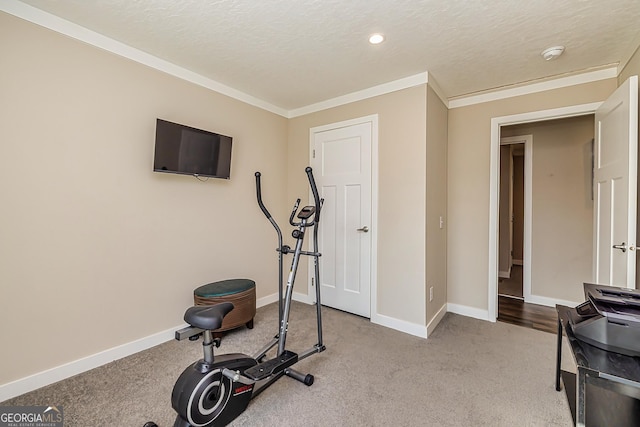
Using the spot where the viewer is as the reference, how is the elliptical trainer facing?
facing away from the viewer and to the right of the viewer

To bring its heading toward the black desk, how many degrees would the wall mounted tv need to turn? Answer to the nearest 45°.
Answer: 0° — it already faces it

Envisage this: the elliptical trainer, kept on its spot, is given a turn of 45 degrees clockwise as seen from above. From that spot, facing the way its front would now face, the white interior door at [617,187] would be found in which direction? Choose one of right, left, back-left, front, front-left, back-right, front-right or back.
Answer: front

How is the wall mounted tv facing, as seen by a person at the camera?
facing the viewer and to the right of the viewer

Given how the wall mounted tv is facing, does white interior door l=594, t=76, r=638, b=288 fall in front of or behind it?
in front

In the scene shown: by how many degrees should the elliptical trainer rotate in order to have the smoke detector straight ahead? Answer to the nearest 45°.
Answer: approximately 45° to its right

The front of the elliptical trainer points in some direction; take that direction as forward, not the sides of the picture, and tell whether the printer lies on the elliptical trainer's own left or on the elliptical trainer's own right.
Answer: on the elliptical trainer's own right

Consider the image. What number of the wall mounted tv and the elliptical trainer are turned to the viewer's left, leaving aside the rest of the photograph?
0

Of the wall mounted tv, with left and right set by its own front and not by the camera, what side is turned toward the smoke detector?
front

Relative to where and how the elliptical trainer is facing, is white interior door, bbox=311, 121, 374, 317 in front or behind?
in front

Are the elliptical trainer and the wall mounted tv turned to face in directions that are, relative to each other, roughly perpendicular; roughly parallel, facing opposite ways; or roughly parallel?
roughly perpendicular

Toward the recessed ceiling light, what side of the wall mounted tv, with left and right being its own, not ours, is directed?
front

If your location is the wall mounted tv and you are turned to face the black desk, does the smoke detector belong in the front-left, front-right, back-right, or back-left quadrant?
front-left

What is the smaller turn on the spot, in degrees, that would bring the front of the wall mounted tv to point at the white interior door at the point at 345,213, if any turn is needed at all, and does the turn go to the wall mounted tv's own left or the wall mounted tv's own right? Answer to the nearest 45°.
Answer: approximately 45° to the wall mounted tv's own left
